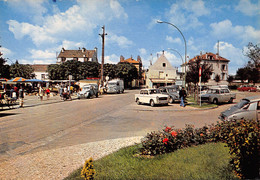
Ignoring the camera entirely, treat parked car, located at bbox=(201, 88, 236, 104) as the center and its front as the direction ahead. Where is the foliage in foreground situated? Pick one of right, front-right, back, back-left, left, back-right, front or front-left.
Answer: front-left

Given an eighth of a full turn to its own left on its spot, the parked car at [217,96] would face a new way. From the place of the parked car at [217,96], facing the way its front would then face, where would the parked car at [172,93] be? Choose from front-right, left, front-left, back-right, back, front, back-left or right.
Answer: right

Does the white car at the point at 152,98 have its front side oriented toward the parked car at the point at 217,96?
no

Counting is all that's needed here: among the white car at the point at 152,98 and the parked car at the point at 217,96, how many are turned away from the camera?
0

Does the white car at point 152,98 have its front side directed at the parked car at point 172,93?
no

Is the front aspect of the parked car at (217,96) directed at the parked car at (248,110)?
no

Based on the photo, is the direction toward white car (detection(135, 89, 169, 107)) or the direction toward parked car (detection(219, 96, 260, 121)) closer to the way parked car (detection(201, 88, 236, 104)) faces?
the white car

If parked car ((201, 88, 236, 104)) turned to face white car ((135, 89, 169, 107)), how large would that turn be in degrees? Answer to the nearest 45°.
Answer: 0° — it already faces it
